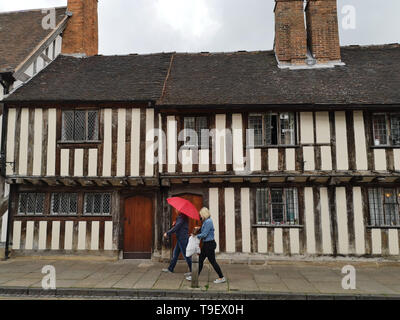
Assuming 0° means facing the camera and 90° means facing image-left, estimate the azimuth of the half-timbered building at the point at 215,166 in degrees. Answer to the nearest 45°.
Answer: approximately 0°

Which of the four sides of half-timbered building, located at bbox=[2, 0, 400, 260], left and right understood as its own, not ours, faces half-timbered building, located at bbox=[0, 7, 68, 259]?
right
